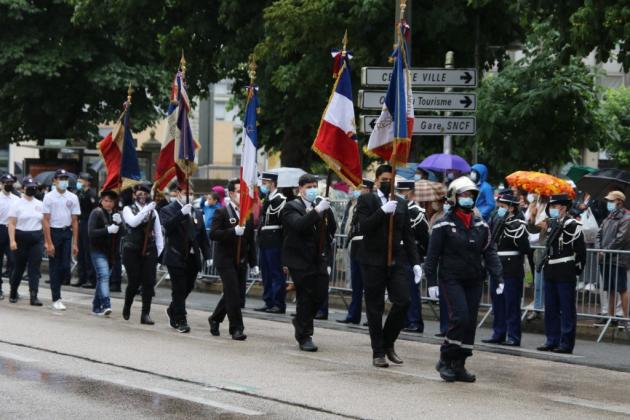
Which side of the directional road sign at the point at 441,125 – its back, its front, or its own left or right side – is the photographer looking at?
front

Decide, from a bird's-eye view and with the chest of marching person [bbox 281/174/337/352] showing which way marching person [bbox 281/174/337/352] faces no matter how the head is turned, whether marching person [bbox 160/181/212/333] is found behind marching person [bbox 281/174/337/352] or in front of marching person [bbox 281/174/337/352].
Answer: behind

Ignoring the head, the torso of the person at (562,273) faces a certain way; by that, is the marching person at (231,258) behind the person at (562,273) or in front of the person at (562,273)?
in front

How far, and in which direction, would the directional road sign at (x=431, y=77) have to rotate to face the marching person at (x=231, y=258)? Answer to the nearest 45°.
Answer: approximately 45° to its right

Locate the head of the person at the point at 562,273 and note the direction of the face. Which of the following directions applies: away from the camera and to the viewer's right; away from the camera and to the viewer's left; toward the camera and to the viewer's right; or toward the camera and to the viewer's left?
toward the camera and to the viewer's left

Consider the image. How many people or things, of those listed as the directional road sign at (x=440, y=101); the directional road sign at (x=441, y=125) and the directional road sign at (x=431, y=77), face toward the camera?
3

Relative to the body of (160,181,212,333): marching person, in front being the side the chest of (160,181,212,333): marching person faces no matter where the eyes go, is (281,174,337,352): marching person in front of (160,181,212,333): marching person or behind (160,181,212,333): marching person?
in front

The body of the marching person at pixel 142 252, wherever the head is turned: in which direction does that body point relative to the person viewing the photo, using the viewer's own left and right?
facing the viewer and to the right of the viewer

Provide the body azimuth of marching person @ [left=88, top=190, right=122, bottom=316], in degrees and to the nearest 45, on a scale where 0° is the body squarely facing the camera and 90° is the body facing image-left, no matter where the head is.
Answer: approximately 315°
